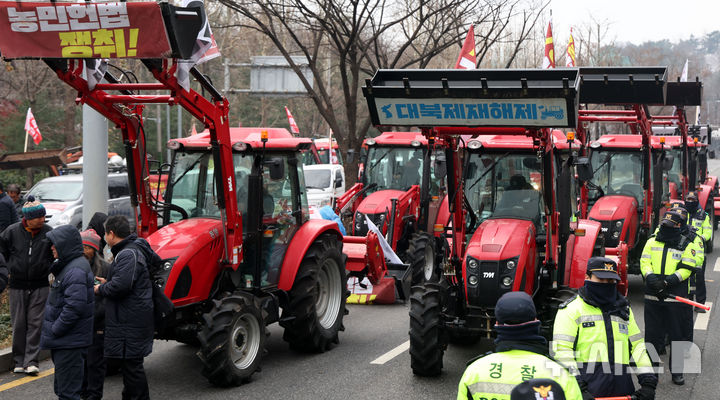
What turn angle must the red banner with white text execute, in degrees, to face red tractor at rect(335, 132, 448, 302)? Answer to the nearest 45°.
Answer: approximately 135° to its left

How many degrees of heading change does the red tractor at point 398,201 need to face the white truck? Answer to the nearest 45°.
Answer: approximately 135° to its right

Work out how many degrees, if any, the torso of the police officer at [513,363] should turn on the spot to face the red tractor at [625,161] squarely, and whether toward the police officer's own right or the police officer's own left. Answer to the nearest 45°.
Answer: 0° — they already face it

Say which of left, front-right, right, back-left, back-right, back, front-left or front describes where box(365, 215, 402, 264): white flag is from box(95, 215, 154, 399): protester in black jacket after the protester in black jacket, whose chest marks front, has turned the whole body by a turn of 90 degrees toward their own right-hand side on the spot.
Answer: front-right

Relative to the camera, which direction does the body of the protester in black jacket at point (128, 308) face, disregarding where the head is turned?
to the viewer's left

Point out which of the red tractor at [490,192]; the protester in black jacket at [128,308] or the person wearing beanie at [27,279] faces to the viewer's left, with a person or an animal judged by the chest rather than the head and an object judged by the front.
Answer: the protester in black jacket

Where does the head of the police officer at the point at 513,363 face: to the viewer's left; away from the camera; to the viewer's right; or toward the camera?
away from the camera

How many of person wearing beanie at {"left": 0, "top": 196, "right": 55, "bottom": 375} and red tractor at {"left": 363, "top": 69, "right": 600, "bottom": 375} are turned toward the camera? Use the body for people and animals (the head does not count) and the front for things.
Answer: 2

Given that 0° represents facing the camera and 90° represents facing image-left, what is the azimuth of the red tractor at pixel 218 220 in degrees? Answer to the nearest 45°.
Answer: approximately 45°

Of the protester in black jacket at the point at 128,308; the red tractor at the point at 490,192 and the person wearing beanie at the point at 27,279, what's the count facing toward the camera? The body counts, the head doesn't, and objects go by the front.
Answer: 2
